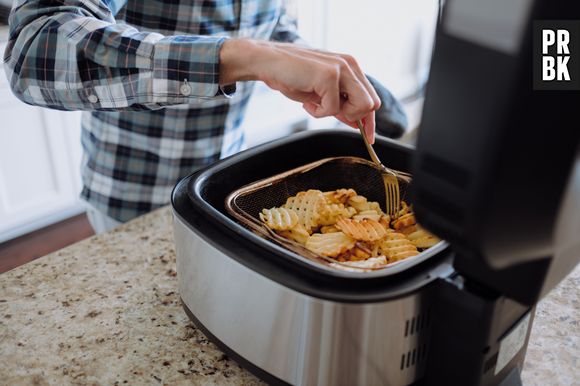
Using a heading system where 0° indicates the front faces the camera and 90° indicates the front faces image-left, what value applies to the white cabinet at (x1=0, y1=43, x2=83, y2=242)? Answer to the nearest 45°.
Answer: approximately 315°
